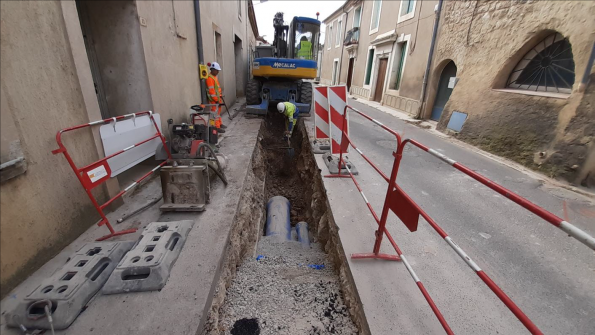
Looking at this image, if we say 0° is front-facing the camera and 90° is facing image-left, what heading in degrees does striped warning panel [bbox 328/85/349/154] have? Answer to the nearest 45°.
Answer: approximately 0°

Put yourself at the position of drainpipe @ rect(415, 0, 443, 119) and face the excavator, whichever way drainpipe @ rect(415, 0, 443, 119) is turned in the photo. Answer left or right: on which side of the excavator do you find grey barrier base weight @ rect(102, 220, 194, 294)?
left

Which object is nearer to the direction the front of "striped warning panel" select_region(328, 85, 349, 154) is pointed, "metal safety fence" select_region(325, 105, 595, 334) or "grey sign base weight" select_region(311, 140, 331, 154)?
the metal safety fence

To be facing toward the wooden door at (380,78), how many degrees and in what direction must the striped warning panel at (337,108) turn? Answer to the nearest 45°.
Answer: approximately 180°

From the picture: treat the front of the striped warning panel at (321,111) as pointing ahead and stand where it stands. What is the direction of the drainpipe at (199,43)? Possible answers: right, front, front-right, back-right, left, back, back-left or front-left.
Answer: back-right

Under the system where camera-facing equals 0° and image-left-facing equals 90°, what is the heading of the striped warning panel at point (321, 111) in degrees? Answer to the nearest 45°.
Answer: approximately 0°

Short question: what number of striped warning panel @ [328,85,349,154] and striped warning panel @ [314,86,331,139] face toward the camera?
2

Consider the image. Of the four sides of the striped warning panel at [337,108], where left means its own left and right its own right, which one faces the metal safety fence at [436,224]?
front

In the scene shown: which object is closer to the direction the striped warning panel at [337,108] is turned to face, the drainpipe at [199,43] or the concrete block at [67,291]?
the concrete block

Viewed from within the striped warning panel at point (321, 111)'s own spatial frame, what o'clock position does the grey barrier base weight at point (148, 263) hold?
The grey barrier base weight is roughly at 1 o'clock from the striped warning panel.

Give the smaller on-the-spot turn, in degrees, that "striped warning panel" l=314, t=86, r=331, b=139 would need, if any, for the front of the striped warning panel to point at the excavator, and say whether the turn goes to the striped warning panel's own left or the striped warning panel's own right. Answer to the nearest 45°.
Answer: approximately 180°
